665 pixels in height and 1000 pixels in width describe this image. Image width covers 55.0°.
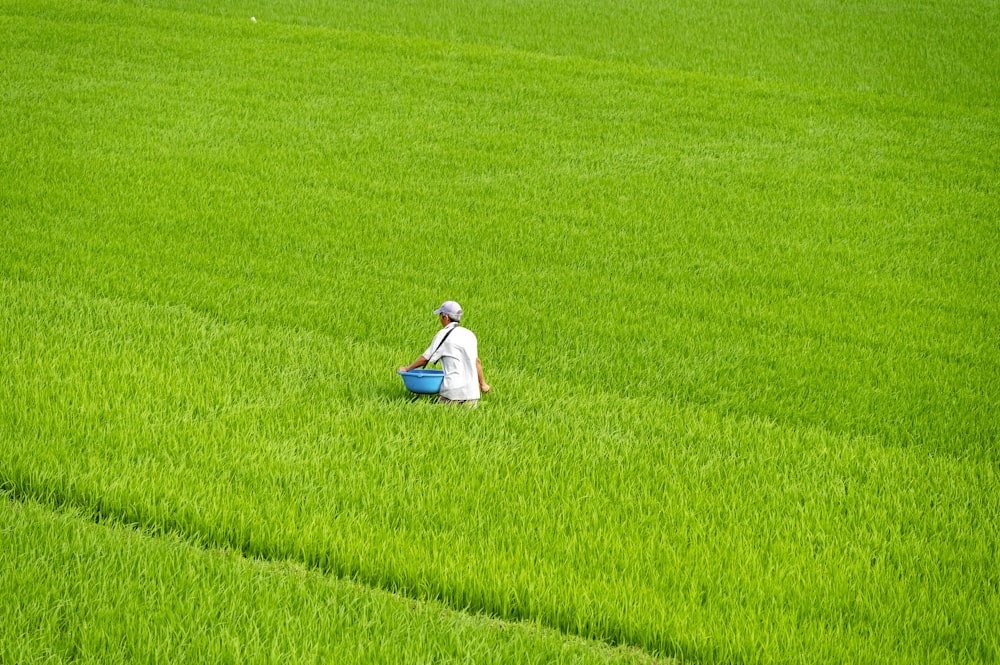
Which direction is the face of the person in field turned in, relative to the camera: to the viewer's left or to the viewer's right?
to the viewer's left

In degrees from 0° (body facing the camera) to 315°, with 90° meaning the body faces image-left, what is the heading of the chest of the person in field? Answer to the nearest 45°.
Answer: approximately 135°
